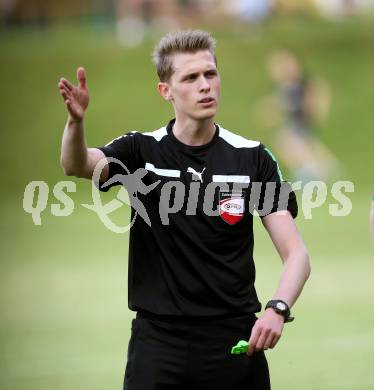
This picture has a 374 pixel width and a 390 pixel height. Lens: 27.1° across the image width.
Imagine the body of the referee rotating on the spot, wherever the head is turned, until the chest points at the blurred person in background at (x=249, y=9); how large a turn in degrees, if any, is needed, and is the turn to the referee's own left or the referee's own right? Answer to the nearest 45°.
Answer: approximately 180°

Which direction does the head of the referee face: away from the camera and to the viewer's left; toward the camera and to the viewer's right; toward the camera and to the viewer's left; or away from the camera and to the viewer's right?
toward the camera and to the viewer's right

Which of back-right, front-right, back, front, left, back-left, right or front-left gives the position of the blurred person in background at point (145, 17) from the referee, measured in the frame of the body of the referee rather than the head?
back

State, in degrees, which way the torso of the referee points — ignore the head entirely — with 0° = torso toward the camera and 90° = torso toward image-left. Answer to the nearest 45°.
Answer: approximately 0°

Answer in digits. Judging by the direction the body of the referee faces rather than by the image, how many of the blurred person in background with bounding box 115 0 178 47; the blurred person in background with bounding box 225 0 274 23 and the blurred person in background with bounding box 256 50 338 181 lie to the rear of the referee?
3

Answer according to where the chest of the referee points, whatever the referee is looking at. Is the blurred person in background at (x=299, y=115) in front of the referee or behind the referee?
behind
